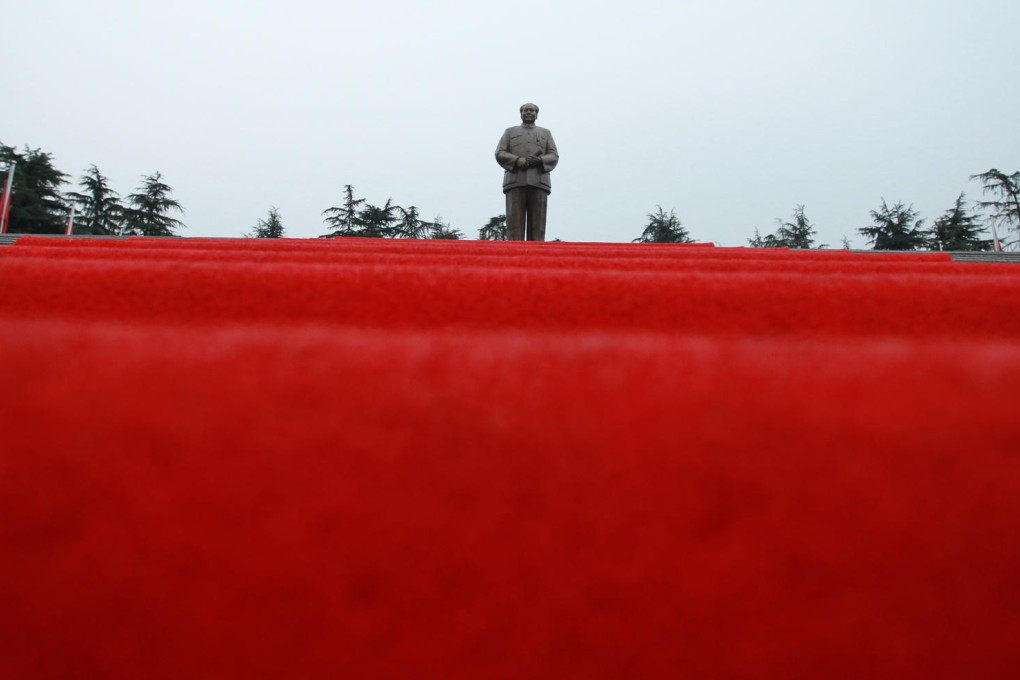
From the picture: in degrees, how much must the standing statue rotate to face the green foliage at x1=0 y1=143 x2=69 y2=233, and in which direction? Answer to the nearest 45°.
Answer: approximately 135° to its right

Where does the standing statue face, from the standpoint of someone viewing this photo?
facing the viewer

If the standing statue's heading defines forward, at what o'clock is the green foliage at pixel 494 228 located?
The green foliage is roughly at 6 o'clock from the standing statue.

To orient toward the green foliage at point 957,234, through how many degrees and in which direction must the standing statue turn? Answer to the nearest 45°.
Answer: approximately 135° to its left
